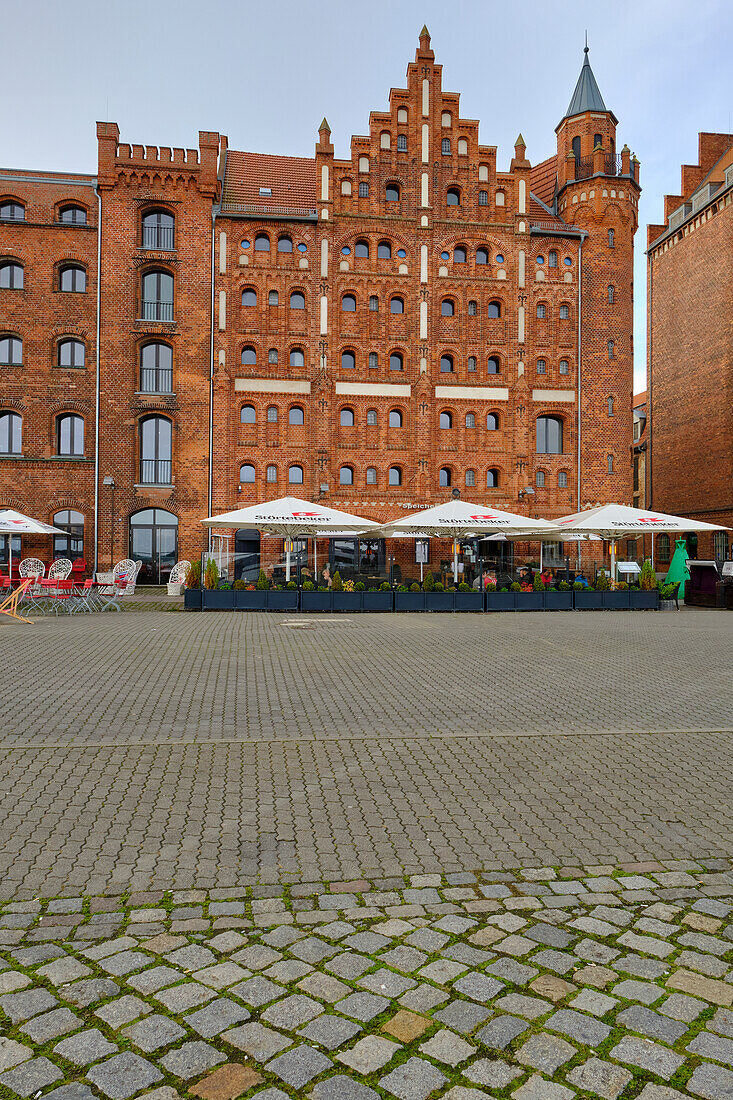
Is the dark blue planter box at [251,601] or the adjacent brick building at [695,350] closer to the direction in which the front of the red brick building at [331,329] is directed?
the dark blue planter box

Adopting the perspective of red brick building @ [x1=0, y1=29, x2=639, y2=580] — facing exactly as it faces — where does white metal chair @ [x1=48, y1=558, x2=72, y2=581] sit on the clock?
The white metal chair is roughly at 1 o'clock from the red brick building.

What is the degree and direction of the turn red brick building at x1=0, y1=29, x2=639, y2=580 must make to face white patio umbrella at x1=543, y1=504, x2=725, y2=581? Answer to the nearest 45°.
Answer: approximately 45° to its left

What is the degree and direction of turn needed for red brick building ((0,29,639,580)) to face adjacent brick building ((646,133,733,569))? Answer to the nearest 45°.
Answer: approximately 90° to its left

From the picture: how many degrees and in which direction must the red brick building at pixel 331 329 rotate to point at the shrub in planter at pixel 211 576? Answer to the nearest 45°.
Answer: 0° — it already faces it

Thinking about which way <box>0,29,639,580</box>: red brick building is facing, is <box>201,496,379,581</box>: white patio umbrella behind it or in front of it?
in front

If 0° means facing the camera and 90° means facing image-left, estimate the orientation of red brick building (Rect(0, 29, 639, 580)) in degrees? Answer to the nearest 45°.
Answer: approximately 0°

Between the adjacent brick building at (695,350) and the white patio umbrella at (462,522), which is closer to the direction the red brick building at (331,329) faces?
the white patio umbrella

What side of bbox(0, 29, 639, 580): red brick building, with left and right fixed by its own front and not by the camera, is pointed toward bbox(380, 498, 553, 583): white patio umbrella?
front

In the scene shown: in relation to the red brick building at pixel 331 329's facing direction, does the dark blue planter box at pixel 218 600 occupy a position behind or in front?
in front
